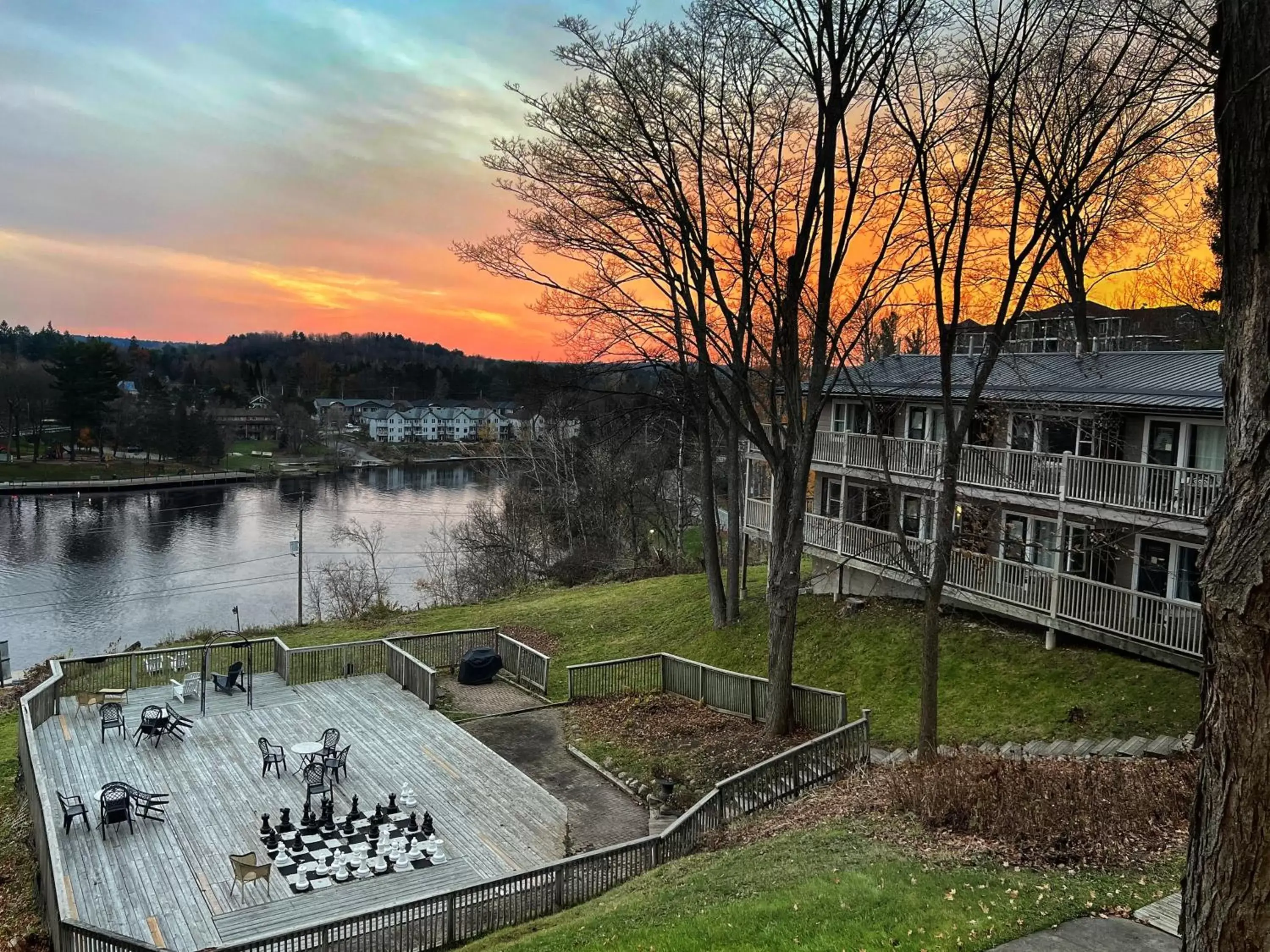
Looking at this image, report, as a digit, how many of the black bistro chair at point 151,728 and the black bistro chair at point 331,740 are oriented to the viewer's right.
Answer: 0

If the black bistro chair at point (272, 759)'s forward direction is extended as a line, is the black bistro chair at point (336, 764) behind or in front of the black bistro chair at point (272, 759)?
in front

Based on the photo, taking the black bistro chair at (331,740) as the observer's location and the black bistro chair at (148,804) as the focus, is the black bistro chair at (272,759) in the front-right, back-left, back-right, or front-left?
front-right

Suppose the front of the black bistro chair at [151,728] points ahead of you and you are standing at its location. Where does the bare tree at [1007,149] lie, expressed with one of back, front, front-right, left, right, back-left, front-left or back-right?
left

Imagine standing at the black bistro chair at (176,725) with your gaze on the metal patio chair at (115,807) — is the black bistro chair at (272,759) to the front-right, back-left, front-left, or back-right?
front-left

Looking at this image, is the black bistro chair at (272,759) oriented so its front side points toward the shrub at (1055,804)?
yes

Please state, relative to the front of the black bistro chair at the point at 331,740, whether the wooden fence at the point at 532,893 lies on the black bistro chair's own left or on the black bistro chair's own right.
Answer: on the black bistro chair's own left

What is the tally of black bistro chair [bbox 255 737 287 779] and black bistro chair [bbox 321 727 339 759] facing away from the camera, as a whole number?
0

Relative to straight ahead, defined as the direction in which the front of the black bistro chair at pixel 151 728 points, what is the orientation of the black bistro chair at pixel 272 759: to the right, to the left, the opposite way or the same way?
to the left

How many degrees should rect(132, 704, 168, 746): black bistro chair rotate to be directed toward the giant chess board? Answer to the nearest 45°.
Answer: approximately 45° to its left
